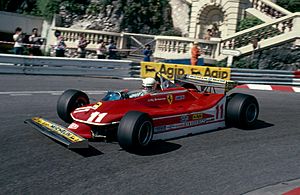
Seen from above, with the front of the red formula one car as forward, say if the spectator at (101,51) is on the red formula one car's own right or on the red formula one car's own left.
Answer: on the red formula one car's own right

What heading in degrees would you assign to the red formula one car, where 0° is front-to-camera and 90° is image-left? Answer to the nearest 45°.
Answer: approximately 45°

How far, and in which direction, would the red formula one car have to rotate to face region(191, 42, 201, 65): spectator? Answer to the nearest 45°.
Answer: approximately 135° to its right

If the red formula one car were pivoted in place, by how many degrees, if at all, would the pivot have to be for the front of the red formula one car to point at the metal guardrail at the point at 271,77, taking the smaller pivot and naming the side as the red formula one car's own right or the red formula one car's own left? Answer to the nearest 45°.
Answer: approximately 180°
